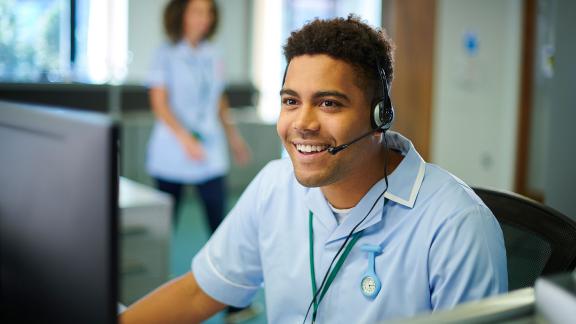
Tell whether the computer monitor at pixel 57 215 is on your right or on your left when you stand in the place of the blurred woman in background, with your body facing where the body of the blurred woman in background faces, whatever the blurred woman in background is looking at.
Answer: on your right

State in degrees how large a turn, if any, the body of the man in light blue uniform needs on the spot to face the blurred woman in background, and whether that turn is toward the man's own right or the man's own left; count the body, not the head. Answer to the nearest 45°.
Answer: approximately 135° to the man's own right

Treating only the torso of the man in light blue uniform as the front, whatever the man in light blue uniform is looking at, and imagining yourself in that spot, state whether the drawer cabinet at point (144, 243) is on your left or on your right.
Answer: on your right

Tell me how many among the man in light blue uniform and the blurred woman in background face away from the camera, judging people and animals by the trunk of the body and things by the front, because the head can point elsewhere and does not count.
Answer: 0

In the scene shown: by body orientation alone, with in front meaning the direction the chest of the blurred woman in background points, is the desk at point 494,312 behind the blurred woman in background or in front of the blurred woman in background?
in front

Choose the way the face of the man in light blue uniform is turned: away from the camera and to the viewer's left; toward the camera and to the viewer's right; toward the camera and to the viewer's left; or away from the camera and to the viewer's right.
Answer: toward the camera and to the viewer's left

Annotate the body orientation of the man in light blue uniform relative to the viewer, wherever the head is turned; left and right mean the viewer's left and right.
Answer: facing the viewer and to the left of the viewer
